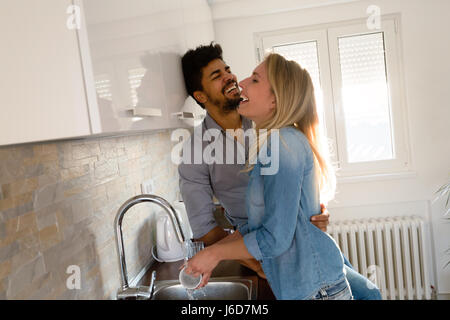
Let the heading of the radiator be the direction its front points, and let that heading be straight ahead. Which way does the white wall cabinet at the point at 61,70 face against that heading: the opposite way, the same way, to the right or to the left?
to the left

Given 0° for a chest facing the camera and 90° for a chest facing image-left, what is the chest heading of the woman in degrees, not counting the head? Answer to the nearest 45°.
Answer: approximately 90°

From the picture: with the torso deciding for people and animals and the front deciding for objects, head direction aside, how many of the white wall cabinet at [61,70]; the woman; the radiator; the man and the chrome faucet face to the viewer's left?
1

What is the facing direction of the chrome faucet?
to the viewer's right

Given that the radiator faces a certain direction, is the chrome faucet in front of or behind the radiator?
in front

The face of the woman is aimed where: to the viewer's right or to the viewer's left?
to the viewer's left

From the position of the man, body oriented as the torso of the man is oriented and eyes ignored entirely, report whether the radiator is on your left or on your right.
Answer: on your left

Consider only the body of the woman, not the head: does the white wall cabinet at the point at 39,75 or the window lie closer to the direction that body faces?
the white wall cabinet

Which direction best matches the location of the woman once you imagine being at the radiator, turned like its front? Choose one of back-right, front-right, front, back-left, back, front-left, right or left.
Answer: front

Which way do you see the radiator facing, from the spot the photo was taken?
facing the viewer

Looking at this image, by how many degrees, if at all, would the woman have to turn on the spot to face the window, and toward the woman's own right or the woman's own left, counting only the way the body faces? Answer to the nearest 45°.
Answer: approximately 90° to the woman's own right

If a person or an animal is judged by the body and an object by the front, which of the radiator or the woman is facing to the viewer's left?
the woman

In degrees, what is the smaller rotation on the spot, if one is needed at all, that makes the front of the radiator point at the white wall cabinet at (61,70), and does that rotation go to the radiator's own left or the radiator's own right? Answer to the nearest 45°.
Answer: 0° — it already faces it
